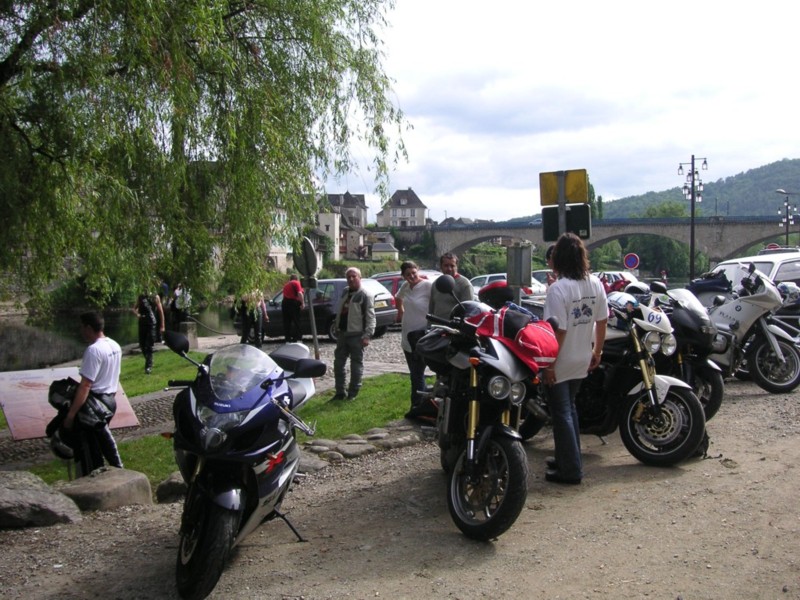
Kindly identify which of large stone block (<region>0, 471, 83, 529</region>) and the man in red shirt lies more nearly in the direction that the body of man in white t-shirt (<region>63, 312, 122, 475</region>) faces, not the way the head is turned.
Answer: the man in red shirt

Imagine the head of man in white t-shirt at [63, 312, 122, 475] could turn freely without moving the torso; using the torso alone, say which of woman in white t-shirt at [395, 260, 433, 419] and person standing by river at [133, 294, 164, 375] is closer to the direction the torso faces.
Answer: the person standing by river

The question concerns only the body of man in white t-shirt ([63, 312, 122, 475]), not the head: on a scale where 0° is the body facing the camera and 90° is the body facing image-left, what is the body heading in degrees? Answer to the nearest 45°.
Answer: approximately 135°

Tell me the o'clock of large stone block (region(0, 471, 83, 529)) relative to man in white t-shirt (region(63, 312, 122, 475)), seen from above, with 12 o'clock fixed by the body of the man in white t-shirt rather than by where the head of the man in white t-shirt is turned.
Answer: The large stone block is roughly at 8 o'clock from the man in white t-shirt.

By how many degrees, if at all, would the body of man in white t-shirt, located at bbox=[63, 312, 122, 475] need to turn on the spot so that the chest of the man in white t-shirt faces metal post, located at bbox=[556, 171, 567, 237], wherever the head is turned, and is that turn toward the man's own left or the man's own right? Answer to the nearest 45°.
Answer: approximately 135° to the man's own right

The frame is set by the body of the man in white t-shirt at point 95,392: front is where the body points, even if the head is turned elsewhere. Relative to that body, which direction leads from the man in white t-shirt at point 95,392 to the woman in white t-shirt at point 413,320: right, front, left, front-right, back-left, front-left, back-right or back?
back-right
